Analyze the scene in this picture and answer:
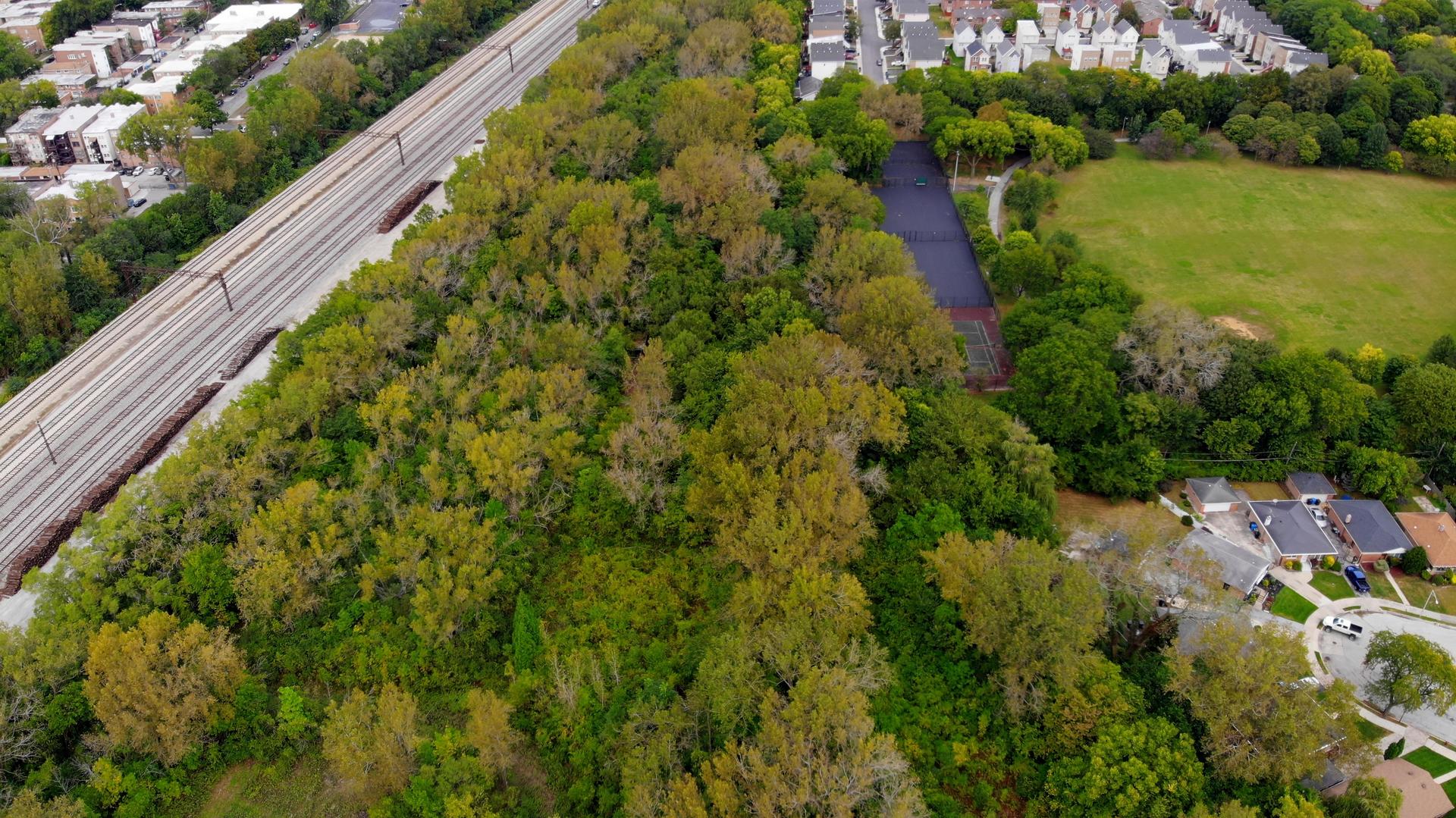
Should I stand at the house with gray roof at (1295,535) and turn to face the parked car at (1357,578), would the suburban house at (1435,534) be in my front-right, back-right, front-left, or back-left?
front-left

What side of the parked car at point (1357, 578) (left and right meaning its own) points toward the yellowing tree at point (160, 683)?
left

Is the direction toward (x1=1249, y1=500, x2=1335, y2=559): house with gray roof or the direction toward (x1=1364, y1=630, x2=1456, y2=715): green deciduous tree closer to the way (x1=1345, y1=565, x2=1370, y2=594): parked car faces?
the house with gray roof

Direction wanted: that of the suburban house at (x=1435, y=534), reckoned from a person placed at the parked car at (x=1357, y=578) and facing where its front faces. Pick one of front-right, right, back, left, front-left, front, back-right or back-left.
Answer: right

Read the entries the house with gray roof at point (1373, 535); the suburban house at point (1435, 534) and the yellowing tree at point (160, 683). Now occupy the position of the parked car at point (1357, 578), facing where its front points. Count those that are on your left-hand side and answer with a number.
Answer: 1

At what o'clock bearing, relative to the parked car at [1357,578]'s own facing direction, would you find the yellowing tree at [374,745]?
The yellowing tree is roughly at 9 o'clock from the parked car.

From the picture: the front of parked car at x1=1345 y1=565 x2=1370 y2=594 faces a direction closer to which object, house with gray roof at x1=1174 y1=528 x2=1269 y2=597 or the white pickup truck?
the house with gray roof

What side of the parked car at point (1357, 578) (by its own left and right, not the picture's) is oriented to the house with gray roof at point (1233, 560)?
left

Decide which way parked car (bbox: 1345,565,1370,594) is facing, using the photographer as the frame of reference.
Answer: facing away from the viewer and to the left of the viewer

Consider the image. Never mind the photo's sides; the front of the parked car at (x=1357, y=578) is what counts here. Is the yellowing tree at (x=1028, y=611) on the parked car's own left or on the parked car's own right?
on the parked car's own left

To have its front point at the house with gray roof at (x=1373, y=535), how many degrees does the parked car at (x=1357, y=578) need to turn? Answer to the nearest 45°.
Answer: approximately 45° to its right

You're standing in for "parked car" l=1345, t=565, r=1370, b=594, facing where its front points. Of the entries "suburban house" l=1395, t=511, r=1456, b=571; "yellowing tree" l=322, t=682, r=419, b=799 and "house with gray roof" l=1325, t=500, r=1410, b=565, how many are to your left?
1
